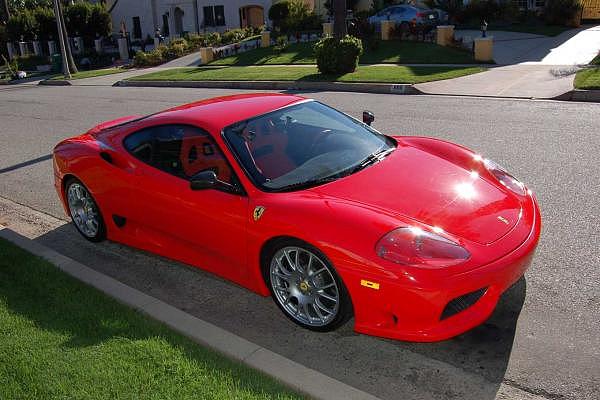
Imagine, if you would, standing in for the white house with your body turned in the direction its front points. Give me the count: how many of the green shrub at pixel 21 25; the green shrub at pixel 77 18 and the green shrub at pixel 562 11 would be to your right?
2

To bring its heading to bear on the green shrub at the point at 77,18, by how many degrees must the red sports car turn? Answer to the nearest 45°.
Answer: approximately 135° to its left

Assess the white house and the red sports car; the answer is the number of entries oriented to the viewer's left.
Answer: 0

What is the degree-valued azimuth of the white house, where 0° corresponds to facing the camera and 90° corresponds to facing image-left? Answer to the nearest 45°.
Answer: approximately 0°

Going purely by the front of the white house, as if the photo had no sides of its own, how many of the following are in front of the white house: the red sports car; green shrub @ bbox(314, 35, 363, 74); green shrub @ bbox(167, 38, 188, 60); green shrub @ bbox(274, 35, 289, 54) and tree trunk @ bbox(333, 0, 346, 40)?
5

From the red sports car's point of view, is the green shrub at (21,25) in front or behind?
behind

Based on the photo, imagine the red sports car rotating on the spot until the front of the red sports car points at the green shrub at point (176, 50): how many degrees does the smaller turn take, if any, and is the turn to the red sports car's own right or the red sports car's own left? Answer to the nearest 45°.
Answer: approximately 135° to the red sports car's own left

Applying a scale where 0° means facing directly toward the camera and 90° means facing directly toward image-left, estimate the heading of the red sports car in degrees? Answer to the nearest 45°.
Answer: approximately 315°

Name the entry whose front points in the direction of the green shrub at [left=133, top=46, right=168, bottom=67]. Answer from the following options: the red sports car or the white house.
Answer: the white house

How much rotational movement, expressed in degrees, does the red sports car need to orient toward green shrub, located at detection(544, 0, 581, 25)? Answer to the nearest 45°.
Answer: approximately 90° to its left

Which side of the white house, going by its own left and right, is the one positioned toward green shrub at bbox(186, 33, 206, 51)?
front

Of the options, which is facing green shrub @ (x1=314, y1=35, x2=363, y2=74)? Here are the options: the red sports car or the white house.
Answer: the white house
